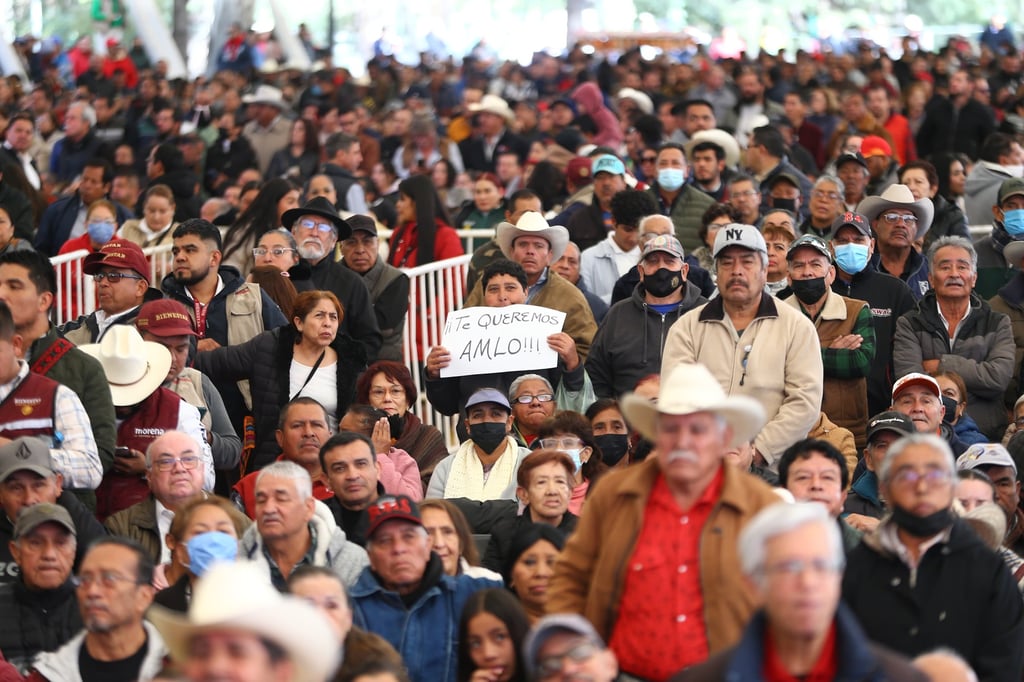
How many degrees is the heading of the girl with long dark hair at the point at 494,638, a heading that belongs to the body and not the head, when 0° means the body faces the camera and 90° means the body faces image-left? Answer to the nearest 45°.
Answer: approximately 0°

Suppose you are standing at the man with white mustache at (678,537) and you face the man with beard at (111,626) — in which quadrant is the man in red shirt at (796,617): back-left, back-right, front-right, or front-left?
back-left

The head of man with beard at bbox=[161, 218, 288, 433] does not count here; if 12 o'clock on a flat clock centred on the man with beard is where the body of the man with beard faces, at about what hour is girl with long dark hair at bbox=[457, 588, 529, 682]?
The girl with long dark hair is roughly at 10 o'clock from the man with beard.

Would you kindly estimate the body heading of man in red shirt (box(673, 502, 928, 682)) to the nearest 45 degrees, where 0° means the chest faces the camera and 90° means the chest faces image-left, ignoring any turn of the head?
approximately 0°

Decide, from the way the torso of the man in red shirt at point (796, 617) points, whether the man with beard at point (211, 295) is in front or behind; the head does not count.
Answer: behind

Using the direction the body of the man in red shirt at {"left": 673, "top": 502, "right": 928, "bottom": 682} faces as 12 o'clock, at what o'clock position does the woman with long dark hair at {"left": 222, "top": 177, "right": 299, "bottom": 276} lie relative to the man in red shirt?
The woman with long dark hair is roughly at 5 o'clock from the man in red shirt.

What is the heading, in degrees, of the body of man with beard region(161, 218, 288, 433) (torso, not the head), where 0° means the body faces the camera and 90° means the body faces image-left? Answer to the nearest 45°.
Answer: approximately 45°

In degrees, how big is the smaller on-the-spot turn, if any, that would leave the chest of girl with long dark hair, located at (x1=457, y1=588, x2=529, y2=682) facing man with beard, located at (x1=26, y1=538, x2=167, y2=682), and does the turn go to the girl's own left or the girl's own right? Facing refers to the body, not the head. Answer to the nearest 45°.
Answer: approximately 90° to the girl's own right

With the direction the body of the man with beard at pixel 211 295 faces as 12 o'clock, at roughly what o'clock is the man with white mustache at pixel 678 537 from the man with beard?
The man with white mustache is roughly at 10 o'clock from the man with beard.

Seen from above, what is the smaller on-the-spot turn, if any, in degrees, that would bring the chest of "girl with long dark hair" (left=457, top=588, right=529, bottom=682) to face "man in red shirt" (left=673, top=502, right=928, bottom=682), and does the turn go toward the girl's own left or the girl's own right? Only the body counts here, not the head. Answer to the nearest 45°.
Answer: approximately 45° to the girl's own left
